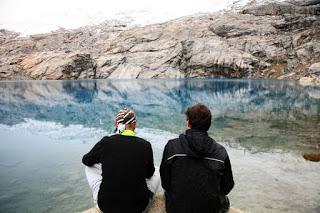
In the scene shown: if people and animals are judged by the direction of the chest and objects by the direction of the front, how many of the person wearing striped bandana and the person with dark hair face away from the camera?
2

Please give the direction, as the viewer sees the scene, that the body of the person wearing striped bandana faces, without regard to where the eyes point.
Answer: away from the camera

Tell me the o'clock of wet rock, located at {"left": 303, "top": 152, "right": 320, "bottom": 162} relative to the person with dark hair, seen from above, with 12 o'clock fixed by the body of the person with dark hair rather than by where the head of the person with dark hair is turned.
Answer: The wet rock is roughly at 1 o'clock from the person with dark hair.

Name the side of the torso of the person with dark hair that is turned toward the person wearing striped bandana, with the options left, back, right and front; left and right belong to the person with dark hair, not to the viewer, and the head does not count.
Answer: left

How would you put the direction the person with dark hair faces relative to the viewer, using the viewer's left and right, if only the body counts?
facing away from the viewer
